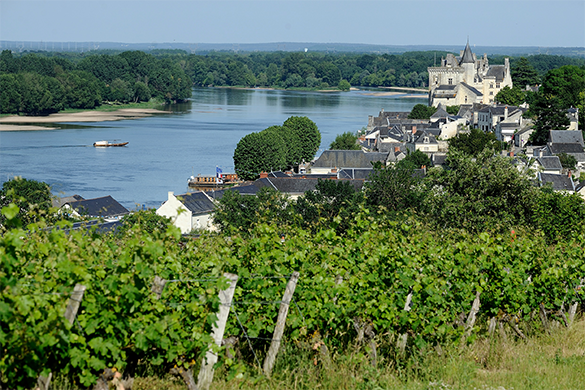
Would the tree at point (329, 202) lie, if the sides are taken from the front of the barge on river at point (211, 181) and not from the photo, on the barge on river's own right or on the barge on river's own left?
on the barge on river's own left

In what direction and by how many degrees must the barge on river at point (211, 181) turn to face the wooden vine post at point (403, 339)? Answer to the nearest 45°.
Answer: approximately 90° to its left

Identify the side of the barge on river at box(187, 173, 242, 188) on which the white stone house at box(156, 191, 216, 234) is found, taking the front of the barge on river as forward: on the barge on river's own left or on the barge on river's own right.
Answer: on the barge on river's own left

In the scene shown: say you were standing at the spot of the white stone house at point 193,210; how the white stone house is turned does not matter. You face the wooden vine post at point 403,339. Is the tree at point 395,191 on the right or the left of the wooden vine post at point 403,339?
left

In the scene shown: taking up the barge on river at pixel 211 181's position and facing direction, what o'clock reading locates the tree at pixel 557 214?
The tree is roughly at 8 o'clock from the barge on river.

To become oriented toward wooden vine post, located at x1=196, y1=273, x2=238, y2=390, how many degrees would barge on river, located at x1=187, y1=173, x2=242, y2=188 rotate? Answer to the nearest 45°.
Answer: approximately 90° to its left

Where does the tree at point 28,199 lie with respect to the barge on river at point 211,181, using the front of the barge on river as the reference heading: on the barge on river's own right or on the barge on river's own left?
on the barge on river's own left

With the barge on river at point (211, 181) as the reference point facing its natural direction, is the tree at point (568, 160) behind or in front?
behind

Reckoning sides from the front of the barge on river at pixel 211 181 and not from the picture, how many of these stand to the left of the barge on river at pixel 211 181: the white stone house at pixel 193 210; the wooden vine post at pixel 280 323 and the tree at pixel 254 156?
2

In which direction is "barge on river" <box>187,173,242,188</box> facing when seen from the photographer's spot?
facing to the left of the viewer
